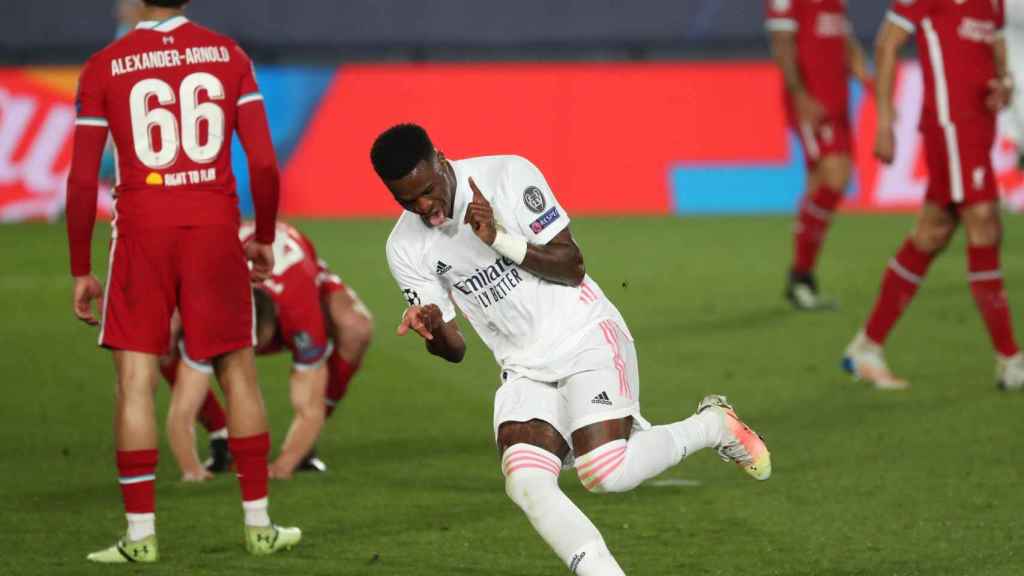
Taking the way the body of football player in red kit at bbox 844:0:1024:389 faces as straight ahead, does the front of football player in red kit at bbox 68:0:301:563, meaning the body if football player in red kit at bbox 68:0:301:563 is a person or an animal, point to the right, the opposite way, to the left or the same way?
the opposite way

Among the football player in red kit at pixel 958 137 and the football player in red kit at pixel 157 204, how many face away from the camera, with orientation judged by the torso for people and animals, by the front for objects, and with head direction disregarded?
1

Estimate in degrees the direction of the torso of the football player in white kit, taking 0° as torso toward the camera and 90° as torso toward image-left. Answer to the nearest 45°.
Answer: approximately 45°

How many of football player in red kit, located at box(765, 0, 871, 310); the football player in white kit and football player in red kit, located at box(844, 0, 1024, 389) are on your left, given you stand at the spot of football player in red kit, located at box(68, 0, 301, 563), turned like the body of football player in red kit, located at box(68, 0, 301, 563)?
0

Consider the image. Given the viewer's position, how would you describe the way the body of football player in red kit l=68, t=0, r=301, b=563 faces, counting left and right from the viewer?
facing away from the viewer

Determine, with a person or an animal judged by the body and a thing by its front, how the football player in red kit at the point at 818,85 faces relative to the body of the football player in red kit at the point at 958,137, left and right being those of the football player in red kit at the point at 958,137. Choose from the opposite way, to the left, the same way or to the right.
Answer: the same way

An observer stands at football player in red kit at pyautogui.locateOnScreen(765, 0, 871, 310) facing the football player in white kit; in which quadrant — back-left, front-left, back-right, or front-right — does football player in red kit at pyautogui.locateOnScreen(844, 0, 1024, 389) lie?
front-left

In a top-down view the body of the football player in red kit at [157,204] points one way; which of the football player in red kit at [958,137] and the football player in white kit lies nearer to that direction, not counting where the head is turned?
the football player in red kit
